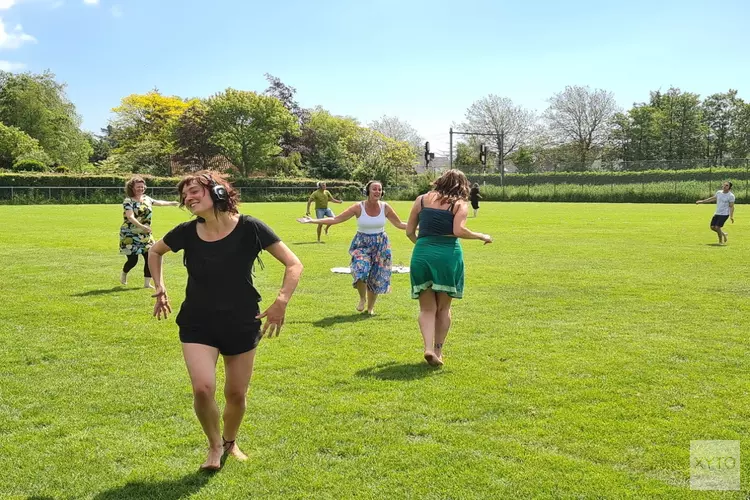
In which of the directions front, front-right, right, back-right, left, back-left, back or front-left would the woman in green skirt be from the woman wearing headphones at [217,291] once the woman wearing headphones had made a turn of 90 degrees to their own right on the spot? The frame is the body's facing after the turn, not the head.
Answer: back-right

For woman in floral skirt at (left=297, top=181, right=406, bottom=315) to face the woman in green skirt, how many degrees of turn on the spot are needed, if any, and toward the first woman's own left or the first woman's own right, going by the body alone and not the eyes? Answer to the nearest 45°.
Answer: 0° — they already face them

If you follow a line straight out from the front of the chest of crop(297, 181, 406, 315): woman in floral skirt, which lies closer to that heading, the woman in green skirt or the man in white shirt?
the woman in green skirt

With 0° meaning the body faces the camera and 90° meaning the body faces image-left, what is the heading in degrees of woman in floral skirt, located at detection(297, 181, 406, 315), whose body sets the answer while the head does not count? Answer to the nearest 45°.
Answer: approximately 0°

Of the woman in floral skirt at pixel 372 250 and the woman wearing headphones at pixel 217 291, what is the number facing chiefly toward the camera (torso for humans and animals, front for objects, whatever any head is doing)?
2

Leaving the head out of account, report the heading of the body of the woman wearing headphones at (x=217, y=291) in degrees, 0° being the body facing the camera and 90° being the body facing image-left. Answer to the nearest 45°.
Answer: approximately 0°

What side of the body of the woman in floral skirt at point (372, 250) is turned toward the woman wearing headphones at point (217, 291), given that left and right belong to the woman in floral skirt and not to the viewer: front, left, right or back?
front

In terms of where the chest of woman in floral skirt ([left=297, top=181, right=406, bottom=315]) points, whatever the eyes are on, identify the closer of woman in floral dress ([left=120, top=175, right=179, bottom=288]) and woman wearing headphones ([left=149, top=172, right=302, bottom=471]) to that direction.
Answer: the woman wearing headphones

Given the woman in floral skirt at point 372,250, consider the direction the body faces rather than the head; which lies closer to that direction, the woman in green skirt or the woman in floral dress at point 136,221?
the woman in green skirt

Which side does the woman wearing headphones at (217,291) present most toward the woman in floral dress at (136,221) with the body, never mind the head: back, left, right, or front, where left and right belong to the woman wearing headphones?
back

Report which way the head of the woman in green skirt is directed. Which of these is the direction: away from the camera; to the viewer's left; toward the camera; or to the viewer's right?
away from the camera
